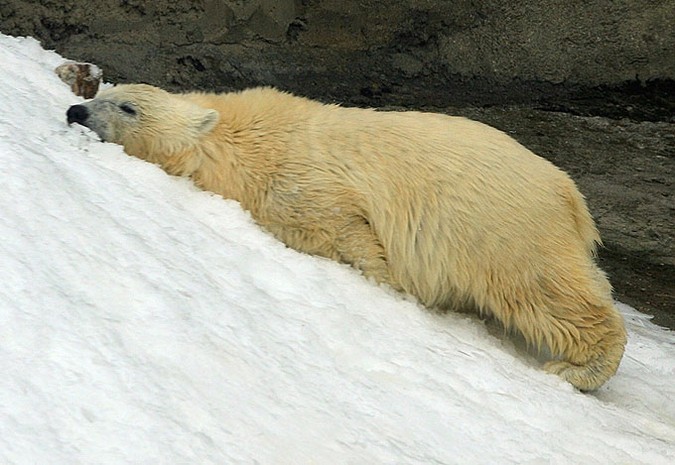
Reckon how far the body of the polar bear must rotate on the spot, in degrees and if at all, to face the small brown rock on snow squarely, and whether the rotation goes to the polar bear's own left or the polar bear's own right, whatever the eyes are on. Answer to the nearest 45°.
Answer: approximately 45° to the polar bear's own right

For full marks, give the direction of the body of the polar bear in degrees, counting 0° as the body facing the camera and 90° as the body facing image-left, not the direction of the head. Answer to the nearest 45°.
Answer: approximately 90°
